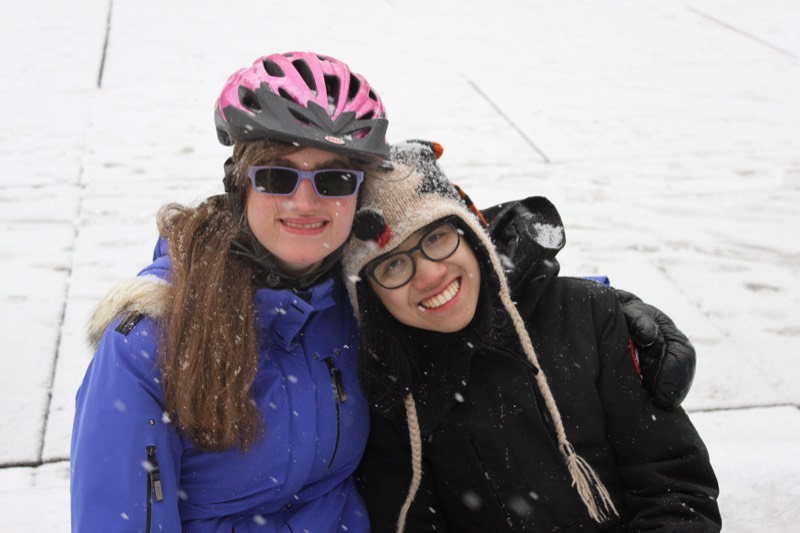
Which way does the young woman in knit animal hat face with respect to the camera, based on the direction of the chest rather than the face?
toward the camera

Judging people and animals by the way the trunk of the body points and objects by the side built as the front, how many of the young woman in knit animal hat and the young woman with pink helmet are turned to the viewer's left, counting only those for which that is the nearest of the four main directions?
0

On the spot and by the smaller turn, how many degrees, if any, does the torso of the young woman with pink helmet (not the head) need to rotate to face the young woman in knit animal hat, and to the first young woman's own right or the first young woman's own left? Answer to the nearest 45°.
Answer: approximately 45° to the first young woman's own left

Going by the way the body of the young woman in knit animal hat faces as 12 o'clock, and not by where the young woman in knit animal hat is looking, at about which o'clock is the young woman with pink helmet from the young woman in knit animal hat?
The young woman with pink helmet is roughly at 2 o'clock from the young woman in knit animal hat.

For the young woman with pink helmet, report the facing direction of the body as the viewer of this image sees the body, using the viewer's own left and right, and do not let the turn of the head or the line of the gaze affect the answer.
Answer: facing the viewer and to the right of the viewer
